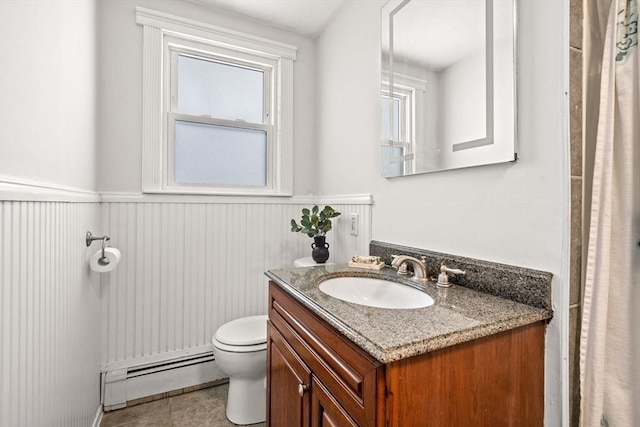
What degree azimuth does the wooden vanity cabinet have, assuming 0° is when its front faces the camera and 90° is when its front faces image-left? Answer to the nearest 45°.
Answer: approximately 45°

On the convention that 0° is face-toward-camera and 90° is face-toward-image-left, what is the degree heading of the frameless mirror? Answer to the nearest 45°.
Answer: approximately 45°

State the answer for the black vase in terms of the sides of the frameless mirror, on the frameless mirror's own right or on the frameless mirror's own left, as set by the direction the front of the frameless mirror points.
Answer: on the frameless mirror's own right

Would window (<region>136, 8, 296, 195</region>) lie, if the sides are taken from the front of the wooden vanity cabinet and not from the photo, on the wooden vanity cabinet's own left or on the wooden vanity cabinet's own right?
on the wooden vanity cabinet's own right

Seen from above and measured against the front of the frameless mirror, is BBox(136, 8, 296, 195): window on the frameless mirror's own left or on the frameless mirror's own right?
on the frameless mirror's own right

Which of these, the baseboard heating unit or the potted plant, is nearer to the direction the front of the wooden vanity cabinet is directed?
the baseboard heating unit
